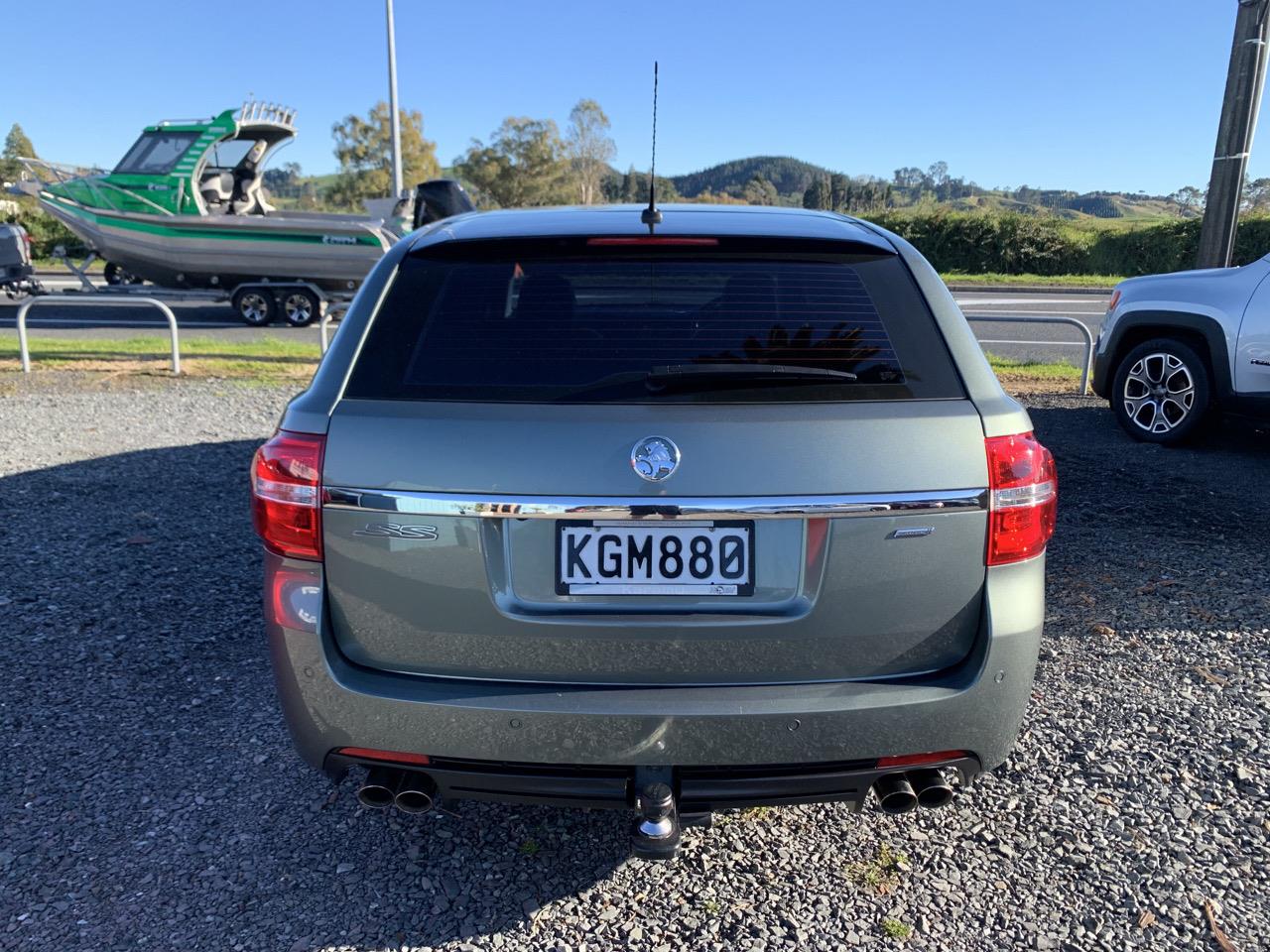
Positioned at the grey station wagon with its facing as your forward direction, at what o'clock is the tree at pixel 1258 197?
The tree is roughly at 1 o'clock from the grey station wagon.

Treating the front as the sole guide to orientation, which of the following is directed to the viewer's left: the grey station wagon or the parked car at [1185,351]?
the parked car

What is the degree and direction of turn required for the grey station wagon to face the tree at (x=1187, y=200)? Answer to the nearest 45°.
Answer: approximately 45° to its right

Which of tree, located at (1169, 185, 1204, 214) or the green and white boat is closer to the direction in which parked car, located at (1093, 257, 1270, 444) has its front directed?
the green and white boat

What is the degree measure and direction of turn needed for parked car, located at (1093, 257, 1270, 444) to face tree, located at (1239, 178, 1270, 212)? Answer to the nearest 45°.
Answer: approximately 90° to its right

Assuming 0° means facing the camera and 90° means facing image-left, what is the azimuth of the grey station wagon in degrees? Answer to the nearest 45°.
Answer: approximately 180°

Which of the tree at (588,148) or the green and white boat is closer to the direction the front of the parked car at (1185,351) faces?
the green and white boat

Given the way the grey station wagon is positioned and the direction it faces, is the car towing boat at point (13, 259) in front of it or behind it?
in front

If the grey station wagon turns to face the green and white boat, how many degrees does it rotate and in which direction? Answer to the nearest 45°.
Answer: approximately 45° to its left

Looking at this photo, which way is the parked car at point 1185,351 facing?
to the viewer's left

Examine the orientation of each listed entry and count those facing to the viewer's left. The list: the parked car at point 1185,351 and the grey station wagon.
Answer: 1

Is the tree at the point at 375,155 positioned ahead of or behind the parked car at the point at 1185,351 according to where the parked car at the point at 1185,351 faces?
ahead

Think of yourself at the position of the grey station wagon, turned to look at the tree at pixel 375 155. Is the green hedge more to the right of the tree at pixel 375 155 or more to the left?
right
